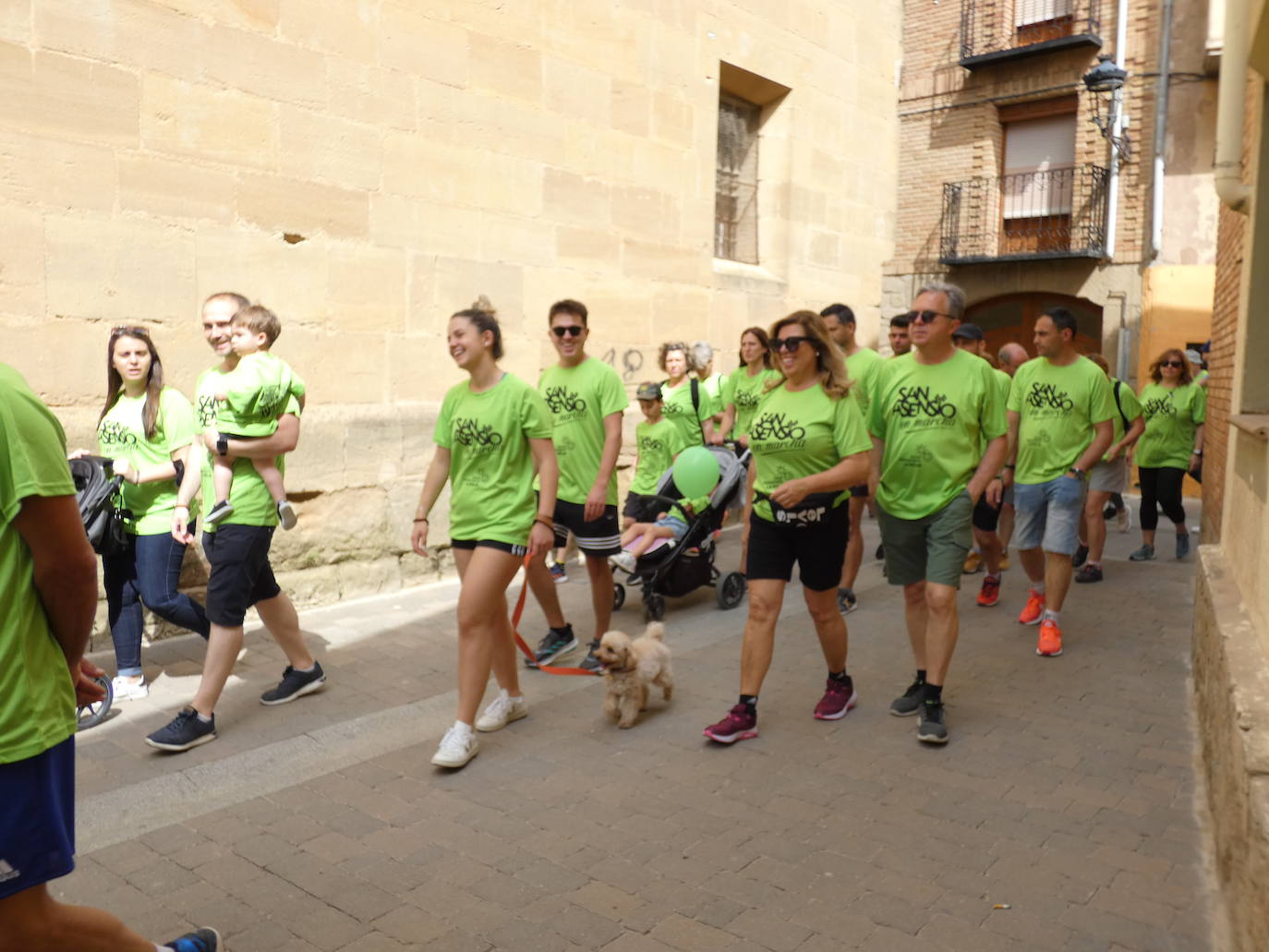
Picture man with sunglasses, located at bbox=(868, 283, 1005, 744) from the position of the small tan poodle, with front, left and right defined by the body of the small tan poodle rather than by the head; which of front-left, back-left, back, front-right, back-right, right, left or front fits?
back-left

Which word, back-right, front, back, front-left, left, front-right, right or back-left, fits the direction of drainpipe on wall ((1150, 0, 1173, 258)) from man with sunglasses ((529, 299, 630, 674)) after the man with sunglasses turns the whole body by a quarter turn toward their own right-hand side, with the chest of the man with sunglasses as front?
right

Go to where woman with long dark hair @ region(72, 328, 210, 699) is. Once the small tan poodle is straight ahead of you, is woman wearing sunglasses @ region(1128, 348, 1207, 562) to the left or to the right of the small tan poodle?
left

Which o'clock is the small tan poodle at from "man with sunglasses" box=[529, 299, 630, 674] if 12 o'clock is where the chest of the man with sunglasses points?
The small tan poodle is roughly at 10 o'clock from the man with sunglasses.

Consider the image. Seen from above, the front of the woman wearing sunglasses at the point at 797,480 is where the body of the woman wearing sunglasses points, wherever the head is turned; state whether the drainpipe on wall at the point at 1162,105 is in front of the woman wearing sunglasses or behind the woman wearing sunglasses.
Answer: behind

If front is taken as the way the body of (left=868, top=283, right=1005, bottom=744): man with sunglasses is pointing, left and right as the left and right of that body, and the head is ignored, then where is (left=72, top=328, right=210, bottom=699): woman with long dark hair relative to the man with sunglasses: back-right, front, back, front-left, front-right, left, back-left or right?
front-right

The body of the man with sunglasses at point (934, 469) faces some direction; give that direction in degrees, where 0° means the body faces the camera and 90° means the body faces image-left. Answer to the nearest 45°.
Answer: approximately 45°

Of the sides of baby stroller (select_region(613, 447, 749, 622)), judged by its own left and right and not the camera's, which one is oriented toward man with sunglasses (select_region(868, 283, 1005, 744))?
left
